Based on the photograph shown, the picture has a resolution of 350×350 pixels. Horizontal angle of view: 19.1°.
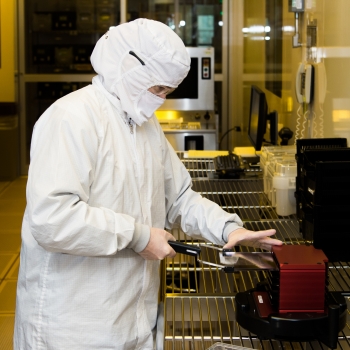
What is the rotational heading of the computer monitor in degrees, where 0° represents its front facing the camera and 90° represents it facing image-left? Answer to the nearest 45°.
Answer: approximately 90°

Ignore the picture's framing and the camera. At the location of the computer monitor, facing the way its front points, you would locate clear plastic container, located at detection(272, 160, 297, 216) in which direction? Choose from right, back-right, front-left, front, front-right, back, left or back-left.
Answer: left

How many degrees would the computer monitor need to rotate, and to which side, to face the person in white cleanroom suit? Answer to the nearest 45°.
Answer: approximately 90° to its left

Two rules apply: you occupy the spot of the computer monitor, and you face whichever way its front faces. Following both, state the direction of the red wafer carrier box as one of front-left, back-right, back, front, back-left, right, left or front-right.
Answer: left
